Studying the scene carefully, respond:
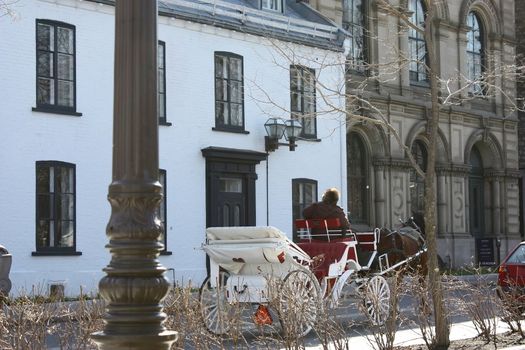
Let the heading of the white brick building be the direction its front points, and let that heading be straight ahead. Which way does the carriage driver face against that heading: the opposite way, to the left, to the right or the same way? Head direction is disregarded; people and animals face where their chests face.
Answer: to the left

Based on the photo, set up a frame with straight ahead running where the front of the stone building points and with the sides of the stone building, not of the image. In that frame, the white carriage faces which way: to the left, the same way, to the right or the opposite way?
to the left

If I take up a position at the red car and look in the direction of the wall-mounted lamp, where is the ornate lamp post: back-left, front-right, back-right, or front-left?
back-left

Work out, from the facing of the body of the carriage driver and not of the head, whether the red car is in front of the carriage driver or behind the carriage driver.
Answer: in front

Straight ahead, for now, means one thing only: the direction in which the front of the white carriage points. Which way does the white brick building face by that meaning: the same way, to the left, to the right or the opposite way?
to the right

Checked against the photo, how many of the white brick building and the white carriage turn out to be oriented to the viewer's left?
0

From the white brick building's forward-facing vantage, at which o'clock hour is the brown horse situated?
The brown horse is roughly at 10 o'clock from the white brick building.

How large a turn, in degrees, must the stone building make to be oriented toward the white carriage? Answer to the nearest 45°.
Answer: approximately 45° to its right

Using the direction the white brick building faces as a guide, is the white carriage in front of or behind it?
in front

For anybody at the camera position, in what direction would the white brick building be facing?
facing the viewer and to the right of the viewer

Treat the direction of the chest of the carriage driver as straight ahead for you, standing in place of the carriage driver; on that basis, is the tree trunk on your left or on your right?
on your right

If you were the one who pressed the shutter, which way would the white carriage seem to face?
facing away from the viewer and to the right of the viewer

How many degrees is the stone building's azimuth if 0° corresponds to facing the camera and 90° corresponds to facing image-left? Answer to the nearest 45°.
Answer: approximately 315°

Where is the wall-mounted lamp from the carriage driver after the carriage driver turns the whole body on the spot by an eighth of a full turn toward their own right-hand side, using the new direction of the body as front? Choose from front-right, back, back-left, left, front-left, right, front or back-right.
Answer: left

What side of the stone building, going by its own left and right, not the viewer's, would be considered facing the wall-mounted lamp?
right

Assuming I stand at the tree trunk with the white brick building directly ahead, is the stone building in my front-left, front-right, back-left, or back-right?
front-right

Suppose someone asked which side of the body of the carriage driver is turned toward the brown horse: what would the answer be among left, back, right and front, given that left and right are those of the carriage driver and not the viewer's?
front

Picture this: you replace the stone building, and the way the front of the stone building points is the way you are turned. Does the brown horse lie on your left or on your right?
on your right
